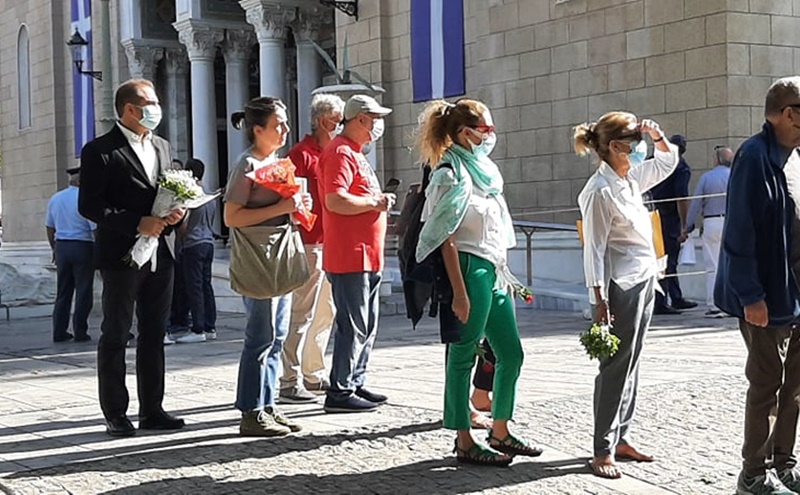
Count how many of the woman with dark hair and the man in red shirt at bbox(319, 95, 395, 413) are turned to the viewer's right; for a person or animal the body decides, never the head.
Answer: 2

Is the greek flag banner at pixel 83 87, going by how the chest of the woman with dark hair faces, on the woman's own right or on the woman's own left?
on the woman's own left

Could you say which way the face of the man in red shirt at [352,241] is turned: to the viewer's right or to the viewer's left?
to the viewer's right

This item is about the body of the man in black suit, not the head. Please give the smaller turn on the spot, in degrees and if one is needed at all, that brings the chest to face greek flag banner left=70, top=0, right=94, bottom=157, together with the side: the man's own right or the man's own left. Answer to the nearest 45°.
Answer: approximately 135° to the man's own left

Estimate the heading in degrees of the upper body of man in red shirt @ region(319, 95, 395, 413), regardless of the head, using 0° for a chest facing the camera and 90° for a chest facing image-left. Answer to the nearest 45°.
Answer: approximately 270°

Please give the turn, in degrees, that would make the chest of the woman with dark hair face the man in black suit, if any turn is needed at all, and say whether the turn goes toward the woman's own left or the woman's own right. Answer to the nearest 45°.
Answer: approximately 180°

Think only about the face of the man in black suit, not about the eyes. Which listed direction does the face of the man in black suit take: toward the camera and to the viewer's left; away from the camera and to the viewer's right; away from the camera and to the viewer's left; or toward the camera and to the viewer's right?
toward the camera and to the viewer's right

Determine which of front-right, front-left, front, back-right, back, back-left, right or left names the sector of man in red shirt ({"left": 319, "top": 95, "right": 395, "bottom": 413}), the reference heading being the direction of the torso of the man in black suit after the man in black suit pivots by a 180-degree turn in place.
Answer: back-right

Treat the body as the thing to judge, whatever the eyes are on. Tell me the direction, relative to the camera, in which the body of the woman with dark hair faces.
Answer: to the viewer's right
